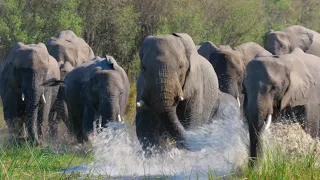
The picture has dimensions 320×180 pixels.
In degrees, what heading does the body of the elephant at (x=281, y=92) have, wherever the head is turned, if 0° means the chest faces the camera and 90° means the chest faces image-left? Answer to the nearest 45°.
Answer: approximately 45°

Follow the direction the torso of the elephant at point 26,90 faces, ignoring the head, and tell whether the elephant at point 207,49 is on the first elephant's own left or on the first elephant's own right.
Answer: on the first elephant's own left

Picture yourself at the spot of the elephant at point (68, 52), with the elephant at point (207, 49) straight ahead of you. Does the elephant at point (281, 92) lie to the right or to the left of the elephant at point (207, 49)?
right

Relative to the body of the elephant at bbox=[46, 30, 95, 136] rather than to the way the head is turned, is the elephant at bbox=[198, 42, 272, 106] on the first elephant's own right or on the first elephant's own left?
on the first elephant's own left

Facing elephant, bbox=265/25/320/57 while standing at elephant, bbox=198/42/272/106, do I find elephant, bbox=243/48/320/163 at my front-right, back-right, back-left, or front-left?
back-right

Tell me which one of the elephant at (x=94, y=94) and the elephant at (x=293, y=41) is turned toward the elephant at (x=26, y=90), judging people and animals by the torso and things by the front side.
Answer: the elephant at (x=293, y=41)
